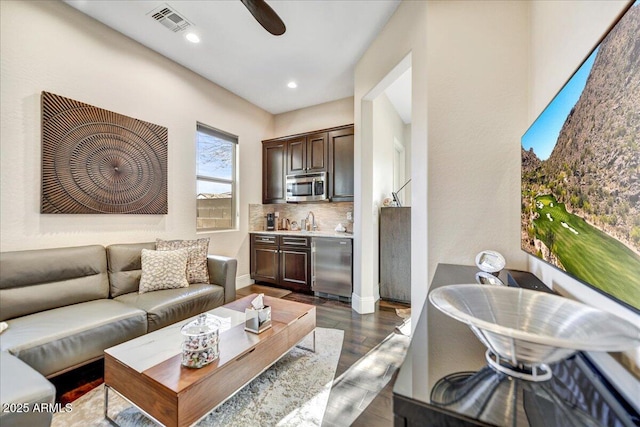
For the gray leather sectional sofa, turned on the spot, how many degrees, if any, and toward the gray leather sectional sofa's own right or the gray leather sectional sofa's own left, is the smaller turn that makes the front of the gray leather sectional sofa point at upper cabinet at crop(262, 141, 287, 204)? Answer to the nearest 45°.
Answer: approximately 90° to the gray leather sectional sofa's own left

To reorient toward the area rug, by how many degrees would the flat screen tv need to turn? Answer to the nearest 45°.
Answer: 0° — it already faces it

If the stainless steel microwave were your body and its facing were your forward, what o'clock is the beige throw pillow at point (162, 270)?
The beige throw pillow is roughly at 12 o'clock from the stainless steel microwave.

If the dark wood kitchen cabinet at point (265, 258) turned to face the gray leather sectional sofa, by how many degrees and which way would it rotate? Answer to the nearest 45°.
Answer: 0° — it already faces it

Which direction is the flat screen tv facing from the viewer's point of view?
to the viewer's left

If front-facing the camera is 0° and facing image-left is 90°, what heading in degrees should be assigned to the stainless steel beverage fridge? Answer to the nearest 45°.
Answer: approximately 45°

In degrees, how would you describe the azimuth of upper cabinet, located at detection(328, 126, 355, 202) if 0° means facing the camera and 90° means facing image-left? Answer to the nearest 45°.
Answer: approximately 45°
